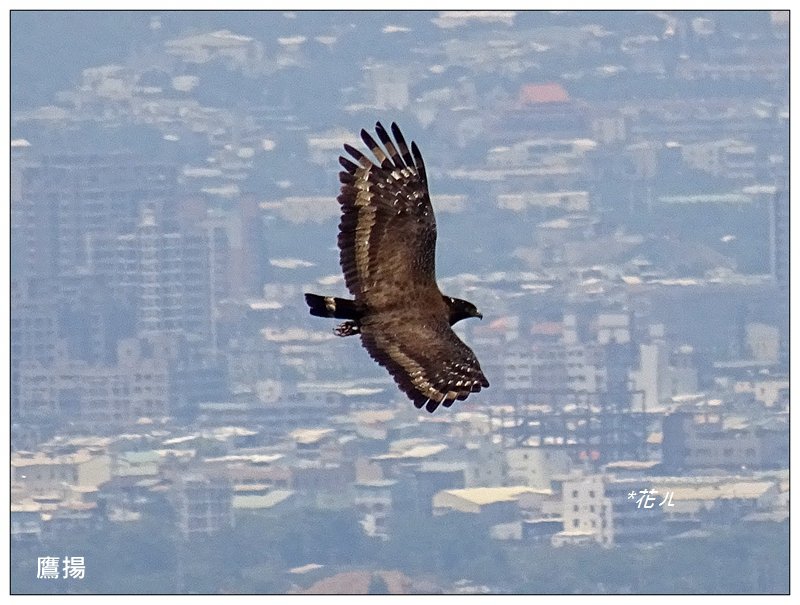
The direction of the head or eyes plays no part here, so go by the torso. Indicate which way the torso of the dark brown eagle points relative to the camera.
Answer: to the viewer's right
